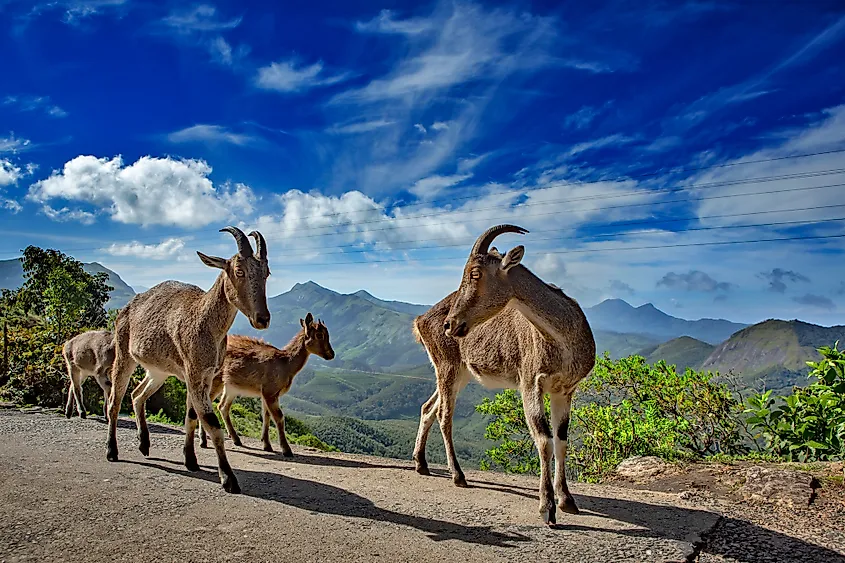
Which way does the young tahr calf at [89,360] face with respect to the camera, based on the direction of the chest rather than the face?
to the viewer's right

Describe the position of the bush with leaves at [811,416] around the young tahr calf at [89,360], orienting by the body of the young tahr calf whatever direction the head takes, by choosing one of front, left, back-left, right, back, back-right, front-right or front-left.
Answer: front-right

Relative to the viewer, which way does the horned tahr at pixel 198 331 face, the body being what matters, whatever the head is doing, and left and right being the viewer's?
facing the viewer and to the right of the viewer

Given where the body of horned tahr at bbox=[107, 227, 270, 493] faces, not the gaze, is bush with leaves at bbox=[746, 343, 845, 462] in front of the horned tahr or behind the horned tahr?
in front

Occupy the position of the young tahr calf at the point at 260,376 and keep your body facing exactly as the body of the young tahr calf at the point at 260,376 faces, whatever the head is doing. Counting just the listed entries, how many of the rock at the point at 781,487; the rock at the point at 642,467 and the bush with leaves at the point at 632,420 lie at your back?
0

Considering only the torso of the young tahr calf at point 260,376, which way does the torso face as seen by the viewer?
to the viewer's right

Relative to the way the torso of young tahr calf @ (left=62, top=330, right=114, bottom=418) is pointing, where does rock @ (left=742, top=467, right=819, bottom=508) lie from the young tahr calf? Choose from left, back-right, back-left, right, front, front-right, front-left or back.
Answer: front-right

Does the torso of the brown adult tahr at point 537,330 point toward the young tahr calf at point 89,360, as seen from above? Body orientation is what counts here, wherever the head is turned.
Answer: no

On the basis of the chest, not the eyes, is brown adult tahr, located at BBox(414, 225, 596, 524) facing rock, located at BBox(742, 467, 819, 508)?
no
